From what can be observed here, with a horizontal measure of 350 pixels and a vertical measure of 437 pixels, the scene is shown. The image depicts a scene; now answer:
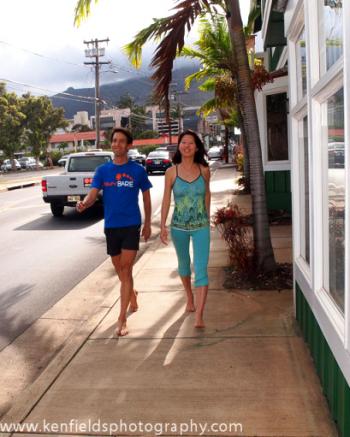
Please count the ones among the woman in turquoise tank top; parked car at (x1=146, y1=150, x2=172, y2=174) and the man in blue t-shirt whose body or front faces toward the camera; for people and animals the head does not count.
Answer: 2

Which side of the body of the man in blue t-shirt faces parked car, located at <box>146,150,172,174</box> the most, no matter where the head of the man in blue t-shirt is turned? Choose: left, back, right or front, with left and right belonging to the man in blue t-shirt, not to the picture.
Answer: back

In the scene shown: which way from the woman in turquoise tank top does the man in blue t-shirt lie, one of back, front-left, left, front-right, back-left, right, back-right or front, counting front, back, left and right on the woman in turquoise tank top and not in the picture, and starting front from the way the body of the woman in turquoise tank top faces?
right

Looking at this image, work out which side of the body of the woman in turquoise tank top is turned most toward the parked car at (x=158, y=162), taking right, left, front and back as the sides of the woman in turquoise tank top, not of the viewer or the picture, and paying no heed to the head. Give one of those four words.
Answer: back

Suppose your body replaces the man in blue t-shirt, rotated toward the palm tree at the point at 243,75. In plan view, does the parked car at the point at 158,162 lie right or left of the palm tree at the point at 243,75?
left

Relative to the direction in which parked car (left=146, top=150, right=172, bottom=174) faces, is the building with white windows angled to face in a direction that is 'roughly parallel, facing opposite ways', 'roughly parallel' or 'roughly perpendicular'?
roughly perpendicular

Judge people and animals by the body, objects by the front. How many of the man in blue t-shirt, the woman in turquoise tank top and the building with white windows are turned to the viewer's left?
1

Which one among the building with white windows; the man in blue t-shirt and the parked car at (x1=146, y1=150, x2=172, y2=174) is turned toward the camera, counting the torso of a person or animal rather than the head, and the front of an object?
the man in blue t-shirt

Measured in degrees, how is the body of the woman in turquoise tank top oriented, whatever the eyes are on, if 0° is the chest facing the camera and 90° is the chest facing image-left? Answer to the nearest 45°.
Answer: approximately 0°

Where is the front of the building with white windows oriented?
to the viewer's left

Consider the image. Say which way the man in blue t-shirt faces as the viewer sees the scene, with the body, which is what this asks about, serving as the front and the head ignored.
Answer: toward the camera
